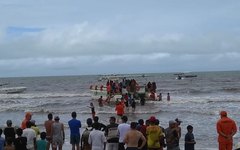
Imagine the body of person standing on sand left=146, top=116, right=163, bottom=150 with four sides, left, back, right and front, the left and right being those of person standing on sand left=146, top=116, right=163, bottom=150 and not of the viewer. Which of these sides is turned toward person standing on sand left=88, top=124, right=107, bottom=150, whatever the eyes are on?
left

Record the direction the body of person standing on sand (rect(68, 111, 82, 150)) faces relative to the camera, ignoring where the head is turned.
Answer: away from the camera

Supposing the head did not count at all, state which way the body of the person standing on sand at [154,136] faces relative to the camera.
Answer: away from the camera

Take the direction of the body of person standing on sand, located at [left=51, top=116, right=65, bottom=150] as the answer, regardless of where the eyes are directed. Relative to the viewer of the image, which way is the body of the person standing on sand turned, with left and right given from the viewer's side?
facing away from the viewer

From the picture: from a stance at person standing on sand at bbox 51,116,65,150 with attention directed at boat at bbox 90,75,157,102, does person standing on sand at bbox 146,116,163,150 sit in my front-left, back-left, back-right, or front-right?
back-right

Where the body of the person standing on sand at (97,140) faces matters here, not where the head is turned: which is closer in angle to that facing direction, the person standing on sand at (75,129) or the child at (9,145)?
the person standing on sand

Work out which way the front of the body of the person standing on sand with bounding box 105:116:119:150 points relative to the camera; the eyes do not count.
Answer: away from the camera

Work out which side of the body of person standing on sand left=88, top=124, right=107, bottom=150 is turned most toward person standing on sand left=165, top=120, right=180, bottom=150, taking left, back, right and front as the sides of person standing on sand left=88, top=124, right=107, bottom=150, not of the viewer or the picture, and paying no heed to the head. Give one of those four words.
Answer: right

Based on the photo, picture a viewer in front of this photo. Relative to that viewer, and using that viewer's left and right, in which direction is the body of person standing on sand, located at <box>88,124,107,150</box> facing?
facing away from the viewer

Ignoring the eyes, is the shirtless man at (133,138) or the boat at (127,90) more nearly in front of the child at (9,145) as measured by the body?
the boat

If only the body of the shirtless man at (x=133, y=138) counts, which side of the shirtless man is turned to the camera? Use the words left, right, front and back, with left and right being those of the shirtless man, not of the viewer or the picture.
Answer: back
